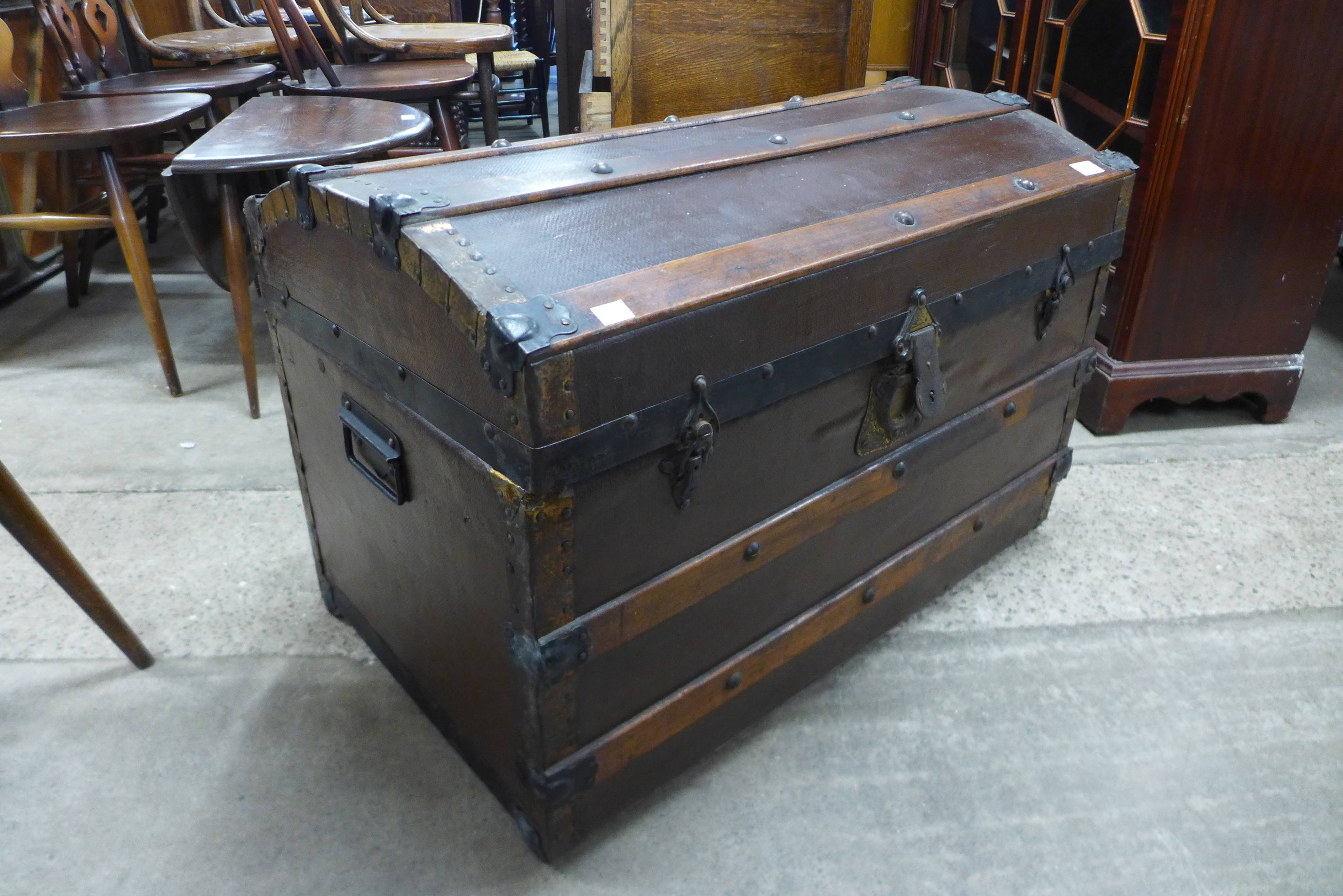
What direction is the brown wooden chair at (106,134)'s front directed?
to the viewer's right

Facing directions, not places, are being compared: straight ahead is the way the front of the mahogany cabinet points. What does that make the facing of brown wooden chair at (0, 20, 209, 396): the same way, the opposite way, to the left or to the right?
the opposite way

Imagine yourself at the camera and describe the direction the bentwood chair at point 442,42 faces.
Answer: facing to the right of the viewer

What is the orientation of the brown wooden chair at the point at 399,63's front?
to the viewer's right

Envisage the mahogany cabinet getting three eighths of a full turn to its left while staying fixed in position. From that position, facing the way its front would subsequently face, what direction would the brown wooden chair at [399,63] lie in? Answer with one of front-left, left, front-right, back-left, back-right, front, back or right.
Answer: back

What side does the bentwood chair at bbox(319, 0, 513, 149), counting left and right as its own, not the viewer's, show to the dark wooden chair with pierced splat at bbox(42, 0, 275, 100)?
back

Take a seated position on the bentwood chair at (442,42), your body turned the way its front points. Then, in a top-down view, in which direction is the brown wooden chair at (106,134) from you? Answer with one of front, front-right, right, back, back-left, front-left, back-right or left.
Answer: back-right

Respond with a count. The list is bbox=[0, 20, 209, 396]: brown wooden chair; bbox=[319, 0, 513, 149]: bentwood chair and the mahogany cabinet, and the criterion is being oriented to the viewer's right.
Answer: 2
